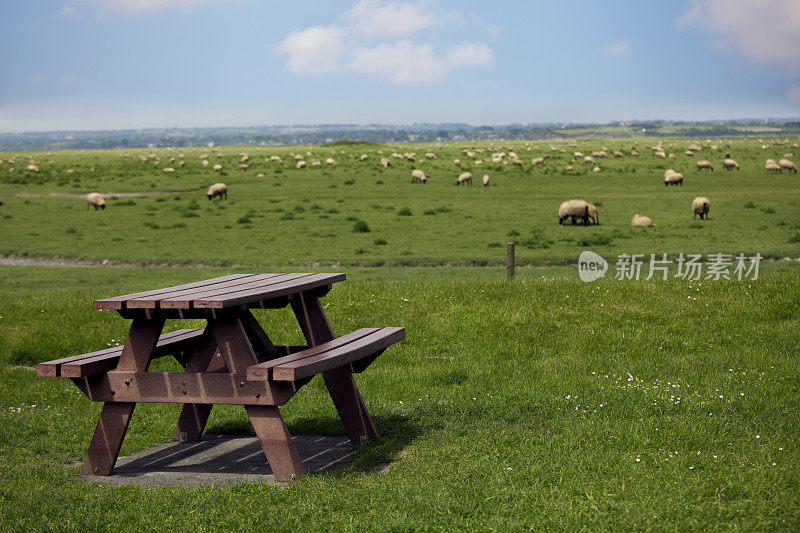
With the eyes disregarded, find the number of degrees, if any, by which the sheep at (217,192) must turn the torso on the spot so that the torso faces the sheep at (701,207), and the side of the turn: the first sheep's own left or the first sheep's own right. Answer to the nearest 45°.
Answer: approximately 135° to the first sheep's own left

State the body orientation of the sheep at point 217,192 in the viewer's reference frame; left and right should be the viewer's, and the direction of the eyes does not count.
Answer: facing to the left of the viewer
